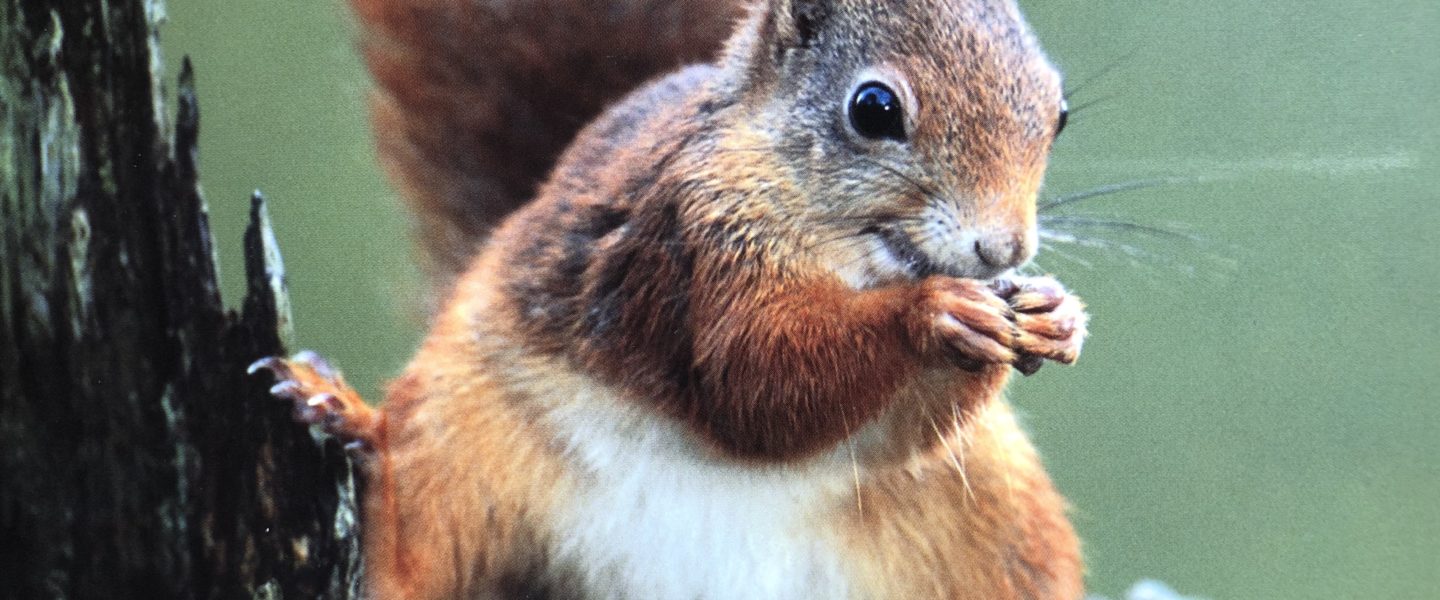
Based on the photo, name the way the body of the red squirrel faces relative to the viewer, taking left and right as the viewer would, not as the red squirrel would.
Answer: facing the viewer and to the right of the viewer
